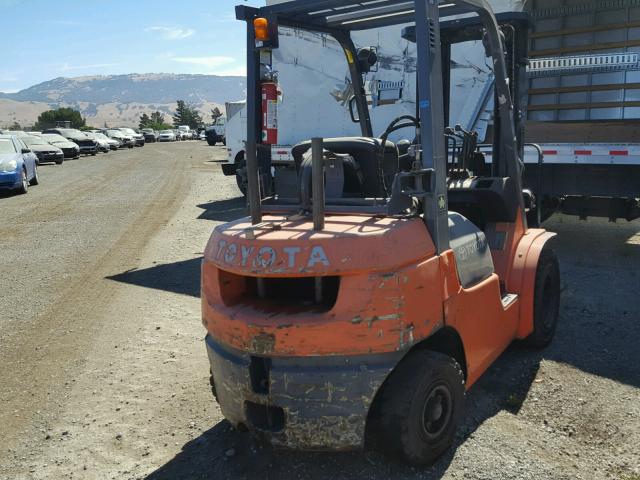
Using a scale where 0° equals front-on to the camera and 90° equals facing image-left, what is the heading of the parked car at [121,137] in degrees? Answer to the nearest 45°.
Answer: approximately 315°

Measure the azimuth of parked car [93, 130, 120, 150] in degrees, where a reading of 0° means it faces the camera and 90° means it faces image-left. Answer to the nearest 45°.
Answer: approximately 315°

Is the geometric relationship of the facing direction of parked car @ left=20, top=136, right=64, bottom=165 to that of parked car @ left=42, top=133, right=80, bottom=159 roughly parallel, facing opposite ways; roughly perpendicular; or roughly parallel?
roughly parallel

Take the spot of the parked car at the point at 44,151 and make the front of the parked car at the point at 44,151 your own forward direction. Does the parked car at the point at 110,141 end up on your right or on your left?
on your left

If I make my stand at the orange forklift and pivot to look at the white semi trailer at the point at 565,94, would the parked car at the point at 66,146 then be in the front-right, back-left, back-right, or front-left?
front-left

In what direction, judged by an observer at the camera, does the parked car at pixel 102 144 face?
facing the viewer and to the right of the viewer

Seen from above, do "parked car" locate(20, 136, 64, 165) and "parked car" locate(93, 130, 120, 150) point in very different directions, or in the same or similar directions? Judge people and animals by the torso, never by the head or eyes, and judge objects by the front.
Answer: same or similar directions

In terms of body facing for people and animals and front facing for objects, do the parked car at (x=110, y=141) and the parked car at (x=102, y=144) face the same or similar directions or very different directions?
same or similar directions

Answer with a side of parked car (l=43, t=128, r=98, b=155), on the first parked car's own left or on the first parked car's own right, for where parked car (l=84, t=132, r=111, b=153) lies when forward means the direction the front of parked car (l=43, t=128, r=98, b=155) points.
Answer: on the first parked car's own left

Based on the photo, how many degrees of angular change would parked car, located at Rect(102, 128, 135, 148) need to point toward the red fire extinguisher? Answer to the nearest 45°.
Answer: approximately 45° to its right

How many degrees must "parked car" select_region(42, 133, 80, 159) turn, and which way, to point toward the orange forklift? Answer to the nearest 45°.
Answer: approximately 45° to its right

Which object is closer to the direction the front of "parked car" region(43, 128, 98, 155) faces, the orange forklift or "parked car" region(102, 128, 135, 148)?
the orange forklift

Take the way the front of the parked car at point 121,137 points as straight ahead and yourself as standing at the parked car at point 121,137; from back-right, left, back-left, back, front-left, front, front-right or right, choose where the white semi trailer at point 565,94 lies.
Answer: front-right

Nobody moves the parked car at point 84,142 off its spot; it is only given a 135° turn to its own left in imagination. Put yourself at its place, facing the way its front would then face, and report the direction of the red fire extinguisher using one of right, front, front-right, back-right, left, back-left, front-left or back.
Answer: back

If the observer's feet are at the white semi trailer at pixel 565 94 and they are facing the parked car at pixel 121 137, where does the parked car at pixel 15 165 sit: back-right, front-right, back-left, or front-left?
front-left

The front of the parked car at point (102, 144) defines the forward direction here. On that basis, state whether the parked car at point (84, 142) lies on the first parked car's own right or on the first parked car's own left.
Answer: on the first parked car's own right

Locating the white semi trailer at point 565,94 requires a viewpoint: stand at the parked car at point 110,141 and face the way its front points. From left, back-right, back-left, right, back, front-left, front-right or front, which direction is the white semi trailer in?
front-right
